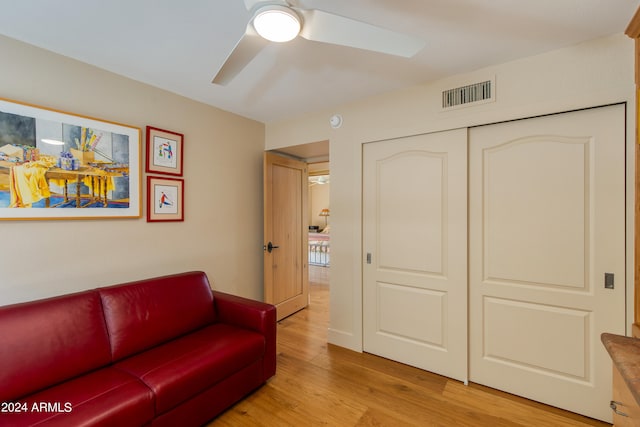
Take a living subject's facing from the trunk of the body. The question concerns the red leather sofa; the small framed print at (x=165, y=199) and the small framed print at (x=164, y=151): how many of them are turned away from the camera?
0

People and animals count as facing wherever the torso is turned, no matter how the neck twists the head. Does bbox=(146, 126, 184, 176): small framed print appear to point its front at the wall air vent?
yes

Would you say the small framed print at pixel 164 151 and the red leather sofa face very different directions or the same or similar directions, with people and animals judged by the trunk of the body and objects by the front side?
same or similar directions

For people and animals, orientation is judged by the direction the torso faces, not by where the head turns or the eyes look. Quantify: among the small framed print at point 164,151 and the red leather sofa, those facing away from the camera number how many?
0

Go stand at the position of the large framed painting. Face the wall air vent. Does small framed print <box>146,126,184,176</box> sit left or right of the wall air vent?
left

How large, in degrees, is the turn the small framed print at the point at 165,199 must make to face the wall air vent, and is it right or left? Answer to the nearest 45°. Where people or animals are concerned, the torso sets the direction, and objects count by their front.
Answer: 0° — it already faces it

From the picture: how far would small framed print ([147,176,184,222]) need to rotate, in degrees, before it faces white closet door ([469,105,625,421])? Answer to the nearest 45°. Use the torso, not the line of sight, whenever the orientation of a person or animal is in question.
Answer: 0° — it already faces it

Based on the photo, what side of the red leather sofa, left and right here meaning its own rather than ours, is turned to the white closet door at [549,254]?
front

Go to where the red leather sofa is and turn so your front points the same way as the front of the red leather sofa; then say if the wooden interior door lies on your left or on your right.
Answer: on your left

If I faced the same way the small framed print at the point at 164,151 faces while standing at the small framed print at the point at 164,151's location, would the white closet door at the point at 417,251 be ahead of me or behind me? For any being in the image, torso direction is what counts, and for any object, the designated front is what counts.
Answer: ahead

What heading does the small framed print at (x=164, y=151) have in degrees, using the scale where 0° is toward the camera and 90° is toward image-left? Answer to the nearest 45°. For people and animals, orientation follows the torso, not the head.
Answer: approximately 315°

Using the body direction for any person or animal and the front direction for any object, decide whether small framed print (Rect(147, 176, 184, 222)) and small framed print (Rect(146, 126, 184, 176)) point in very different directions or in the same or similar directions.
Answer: same or similar directions

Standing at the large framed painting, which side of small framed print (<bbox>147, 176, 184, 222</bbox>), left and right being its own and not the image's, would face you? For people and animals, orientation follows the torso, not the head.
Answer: right

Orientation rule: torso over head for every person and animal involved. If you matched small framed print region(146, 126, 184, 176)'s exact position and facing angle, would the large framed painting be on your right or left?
on your right

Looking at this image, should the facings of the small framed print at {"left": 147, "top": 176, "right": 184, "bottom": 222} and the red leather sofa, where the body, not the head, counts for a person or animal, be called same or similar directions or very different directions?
same or similar directions
